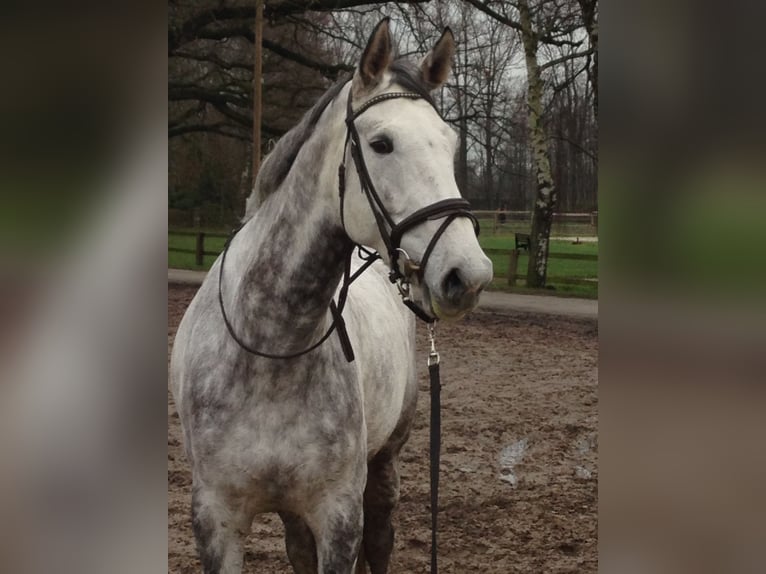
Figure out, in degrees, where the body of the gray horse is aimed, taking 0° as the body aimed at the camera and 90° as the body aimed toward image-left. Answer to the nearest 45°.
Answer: approximately 0°

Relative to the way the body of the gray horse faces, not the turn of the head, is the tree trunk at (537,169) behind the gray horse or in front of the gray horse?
behind
